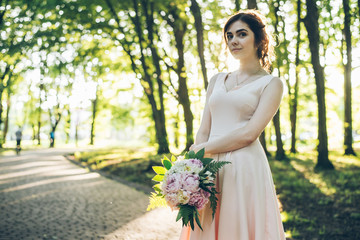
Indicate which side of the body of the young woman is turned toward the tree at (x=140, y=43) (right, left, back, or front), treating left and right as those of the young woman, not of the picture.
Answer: right

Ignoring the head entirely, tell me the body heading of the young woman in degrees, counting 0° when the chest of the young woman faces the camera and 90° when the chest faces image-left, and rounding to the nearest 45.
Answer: approximately 45°
